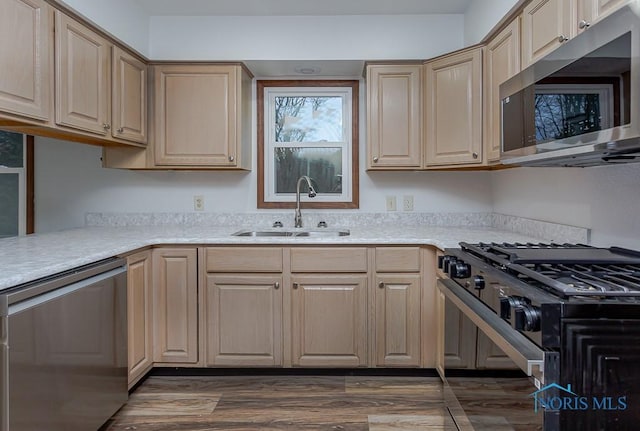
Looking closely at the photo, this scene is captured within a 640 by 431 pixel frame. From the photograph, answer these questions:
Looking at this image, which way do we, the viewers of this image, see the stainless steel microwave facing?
facing the viewer and to the left of the viewer

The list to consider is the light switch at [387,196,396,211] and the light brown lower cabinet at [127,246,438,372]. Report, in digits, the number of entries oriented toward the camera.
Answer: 2

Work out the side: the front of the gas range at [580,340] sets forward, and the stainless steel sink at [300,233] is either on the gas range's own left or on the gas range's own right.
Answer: on the gas range's own right

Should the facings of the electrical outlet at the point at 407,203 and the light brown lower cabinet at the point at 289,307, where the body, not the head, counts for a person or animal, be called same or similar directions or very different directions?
same or similar directions

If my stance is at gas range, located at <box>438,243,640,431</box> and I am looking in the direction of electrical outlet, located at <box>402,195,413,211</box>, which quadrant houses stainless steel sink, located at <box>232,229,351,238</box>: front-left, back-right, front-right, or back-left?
front-left

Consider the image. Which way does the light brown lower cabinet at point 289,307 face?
toward the camera

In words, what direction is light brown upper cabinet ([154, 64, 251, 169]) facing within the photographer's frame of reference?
facing the viewer

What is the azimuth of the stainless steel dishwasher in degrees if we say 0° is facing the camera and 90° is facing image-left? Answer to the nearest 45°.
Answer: approximately 315°

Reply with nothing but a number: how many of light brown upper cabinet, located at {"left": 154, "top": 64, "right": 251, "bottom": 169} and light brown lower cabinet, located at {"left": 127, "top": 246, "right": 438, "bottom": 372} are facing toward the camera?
2

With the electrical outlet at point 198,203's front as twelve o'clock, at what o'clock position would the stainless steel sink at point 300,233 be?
The stainless steel sink is roughly at 10 o'clock from the electrical outlet.

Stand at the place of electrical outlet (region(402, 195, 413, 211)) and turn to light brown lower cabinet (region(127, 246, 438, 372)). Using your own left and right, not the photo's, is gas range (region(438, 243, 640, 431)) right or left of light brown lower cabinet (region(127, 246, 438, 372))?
left

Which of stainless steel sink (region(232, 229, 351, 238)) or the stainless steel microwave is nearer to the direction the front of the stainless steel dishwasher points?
the stainless steel microwave

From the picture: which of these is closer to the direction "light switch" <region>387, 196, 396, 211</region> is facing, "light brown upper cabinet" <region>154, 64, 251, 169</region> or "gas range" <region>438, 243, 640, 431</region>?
the gas range

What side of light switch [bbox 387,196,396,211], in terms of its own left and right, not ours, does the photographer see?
front
